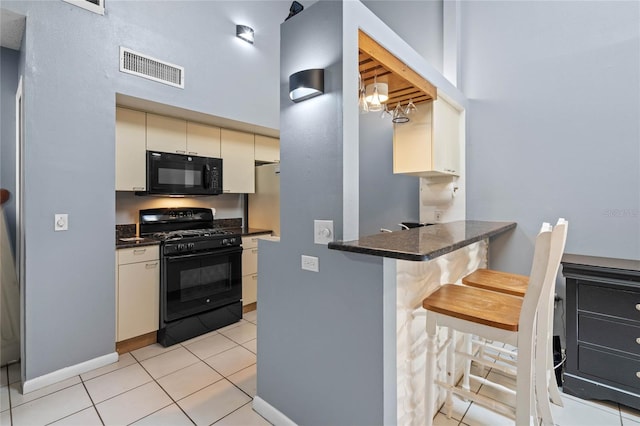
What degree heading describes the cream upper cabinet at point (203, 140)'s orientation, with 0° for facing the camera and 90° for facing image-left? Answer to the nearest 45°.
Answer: approximately 315°

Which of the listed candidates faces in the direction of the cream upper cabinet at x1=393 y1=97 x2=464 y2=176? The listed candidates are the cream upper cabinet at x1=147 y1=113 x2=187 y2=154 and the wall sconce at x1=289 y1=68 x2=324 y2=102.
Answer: the cream upper cabinet at x1=147 y1=113 x2=187 y2=154

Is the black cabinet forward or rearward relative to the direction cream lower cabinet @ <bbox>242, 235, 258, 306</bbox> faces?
forward

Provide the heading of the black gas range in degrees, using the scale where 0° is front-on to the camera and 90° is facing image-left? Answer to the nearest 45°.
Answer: approximately 315°

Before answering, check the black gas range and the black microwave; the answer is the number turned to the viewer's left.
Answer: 0

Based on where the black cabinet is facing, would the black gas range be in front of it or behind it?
in front

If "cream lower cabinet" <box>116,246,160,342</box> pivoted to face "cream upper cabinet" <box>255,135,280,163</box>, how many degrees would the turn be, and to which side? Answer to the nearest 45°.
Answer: approximately 90° to its left

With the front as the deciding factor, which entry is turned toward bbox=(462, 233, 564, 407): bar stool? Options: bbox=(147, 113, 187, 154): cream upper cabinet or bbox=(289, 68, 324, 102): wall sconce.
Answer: the cream upper cabinet

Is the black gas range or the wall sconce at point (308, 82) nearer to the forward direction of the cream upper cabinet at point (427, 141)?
the wall sconce

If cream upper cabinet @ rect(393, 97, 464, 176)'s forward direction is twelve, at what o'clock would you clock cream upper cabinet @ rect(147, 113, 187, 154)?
cream upper cabinet @ rect(147, 113, 187, 154) is roughly at 4 o'clock from cream upper cabinet @ rect(393, 97, 464, 176).

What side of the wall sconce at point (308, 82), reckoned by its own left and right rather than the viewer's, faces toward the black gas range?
right

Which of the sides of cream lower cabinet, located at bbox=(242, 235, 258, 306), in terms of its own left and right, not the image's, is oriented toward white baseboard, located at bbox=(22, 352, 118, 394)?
right

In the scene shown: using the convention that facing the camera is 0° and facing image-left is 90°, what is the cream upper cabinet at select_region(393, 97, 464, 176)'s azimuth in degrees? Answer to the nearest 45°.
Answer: approximately 315°
